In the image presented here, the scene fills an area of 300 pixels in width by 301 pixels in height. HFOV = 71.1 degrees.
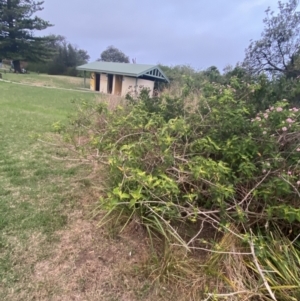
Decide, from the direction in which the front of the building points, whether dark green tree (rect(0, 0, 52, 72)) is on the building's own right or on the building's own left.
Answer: on the building's own right

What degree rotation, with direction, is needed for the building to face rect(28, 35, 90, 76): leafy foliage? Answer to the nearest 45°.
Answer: approximately 90° to its right

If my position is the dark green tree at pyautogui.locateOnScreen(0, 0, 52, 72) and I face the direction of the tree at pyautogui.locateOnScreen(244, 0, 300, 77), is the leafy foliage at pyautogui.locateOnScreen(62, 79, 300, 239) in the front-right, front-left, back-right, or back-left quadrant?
front-right

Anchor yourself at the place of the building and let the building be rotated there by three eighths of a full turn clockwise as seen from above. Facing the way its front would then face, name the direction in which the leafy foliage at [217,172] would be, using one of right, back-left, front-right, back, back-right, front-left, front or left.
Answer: back

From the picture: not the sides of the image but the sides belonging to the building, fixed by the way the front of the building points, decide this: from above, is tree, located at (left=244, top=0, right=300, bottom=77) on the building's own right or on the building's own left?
on the building's own left
